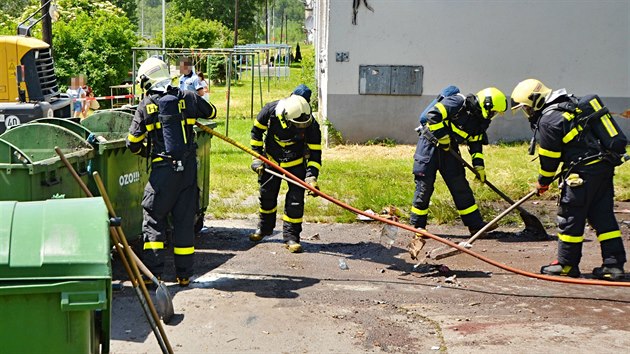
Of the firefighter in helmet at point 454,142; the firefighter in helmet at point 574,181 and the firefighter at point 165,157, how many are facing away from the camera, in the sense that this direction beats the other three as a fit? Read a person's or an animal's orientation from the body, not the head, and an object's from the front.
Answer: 1

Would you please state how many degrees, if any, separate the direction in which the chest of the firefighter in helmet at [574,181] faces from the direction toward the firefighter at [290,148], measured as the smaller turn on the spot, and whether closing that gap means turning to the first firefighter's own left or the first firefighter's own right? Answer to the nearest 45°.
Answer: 0° — they already face them

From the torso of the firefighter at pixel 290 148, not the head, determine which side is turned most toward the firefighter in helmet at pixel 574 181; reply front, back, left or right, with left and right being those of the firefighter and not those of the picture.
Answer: left

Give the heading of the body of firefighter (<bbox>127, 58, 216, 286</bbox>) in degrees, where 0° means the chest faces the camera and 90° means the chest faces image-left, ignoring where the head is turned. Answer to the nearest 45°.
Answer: approximately 180°

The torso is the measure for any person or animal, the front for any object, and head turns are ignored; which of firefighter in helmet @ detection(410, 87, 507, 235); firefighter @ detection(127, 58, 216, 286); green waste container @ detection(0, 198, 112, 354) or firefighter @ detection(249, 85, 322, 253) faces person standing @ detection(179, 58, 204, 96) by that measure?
firefighter @ detection(127, 58, 216, 286)

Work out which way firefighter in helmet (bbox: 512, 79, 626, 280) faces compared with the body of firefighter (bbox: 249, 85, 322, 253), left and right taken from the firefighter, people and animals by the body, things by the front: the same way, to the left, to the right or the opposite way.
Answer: to the right

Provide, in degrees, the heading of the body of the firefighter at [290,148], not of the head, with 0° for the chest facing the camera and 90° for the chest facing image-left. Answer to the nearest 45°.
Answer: approximately 0°

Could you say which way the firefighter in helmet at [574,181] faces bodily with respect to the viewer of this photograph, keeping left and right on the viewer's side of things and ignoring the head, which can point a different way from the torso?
facing to the left of the viewer

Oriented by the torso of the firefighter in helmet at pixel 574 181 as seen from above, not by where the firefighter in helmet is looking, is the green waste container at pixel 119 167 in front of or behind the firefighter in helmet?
in front

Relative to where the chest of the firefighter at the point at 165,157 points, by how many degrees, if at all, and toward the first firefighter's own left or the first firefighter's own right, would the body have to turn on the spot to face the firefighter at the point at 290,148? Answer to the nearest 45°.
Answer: approximately 45° to the first firefighter's own right
